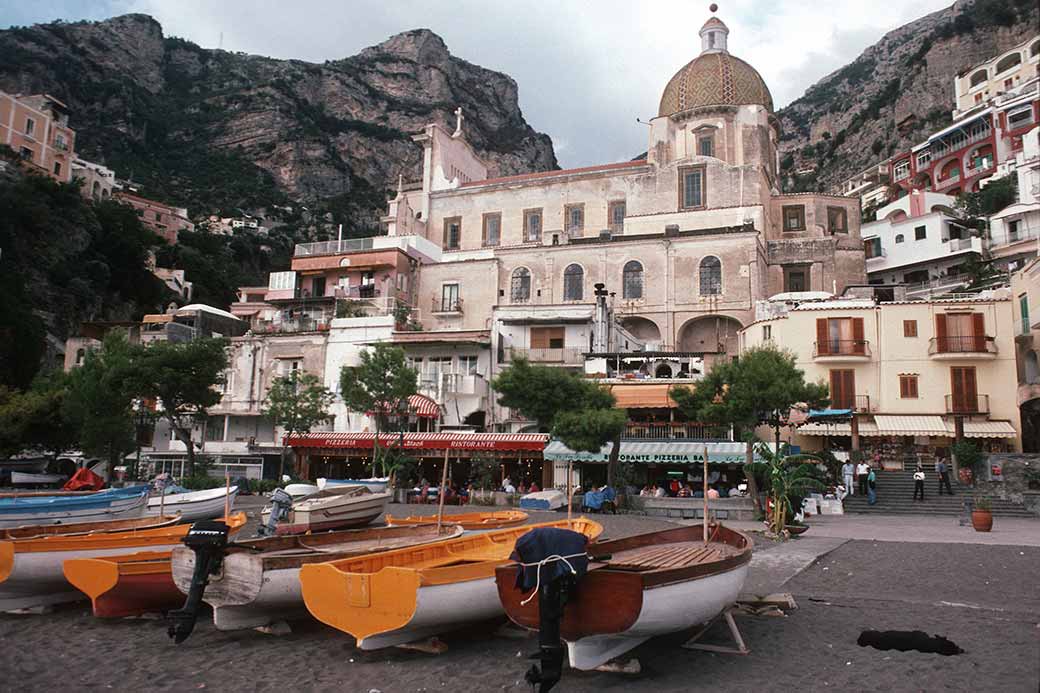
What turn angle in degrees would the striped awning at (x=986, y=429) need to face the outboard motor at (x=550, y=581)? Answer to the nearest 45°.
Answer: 0° — it already faces it

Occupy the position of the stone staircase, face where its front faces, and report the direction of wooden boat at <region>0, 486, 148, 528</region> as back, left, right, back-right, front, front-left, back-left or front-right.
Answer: front-right

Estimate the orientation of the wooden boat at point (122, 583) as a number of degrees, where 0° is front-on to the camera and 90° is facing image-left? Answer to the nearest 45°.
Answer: approximately 225°

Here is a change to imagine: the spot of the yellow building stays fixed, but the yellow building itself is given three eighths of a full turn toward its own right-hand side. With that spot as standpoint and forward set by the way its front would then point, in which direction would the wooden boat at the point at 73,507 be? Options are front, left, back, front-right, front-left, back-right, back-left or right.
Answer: left

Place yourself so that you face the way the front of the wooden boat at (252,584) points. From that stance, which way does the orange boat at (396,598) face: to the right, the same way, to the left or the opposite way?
the same way

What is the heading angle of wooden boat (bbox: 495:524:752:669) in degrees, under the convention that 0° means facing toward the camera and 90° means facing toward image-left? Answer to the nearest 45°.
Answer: approximately 225°

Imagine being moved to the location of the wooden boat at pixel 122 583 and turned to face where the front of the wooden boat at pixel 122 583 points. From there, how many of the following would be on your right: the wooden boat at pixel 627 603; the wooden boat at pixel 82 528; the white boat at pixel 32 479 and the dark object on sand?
2

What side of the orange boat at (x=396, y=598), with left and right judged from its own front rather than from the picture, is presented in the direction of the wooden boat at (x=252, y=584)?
left

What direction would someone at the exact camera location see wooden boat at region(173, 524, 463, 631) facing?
facing away from the viewer and to the right of the viewer

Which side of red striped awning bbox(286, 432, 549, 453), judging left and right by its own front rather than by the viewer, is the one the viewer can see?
front

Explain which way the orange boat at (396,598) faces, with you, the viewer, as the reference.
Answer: facing away from the viewer and to the right of the viewer

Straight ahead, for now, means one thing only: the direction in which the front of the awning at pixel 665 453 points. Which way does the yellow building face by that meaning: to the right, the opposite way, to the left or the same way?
the same way

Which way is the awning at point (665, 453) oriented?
toward the camera
